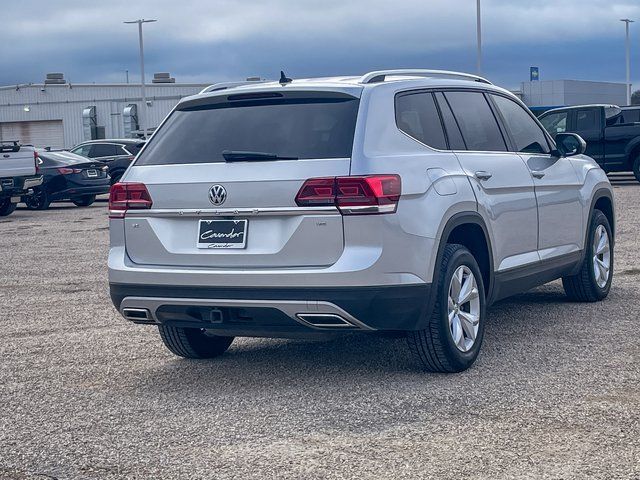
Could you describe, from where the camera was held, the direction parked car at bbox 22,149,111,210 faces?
facing away from the viewer and to the left of the viewer

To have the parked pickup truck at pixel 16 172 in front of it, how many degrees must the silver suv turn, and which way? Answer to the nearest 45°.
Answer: approximately 45° to its left

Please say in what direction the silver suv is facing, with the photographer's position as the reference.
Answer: facing away from the viewer and to the right of the viewer

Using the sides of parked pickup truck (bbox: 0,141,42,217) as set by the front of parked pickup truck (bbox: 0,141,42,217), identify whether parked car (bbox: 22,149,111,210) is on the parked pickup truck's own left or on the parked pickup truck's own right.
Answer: on the parked pickup truck's own right

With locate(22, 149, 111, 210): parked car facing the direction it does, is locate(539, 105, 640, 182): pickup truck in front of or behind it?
behind

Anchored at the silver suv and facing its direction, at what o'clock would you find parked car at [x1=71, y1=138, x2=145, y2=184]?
The parked car is roughly at 10 o'clock from the silver suv.

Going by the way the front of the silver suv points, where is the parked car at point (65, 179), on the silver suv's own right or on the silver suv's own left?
on the silver suv's own left

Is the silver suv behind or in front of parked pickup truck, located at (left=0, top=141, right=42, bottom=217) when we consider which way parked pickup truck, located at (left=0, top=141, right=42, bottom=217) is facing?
behind

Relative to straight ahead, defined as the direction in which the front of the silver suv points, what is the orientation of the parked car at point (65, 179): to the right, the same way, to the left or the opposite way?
to the left
